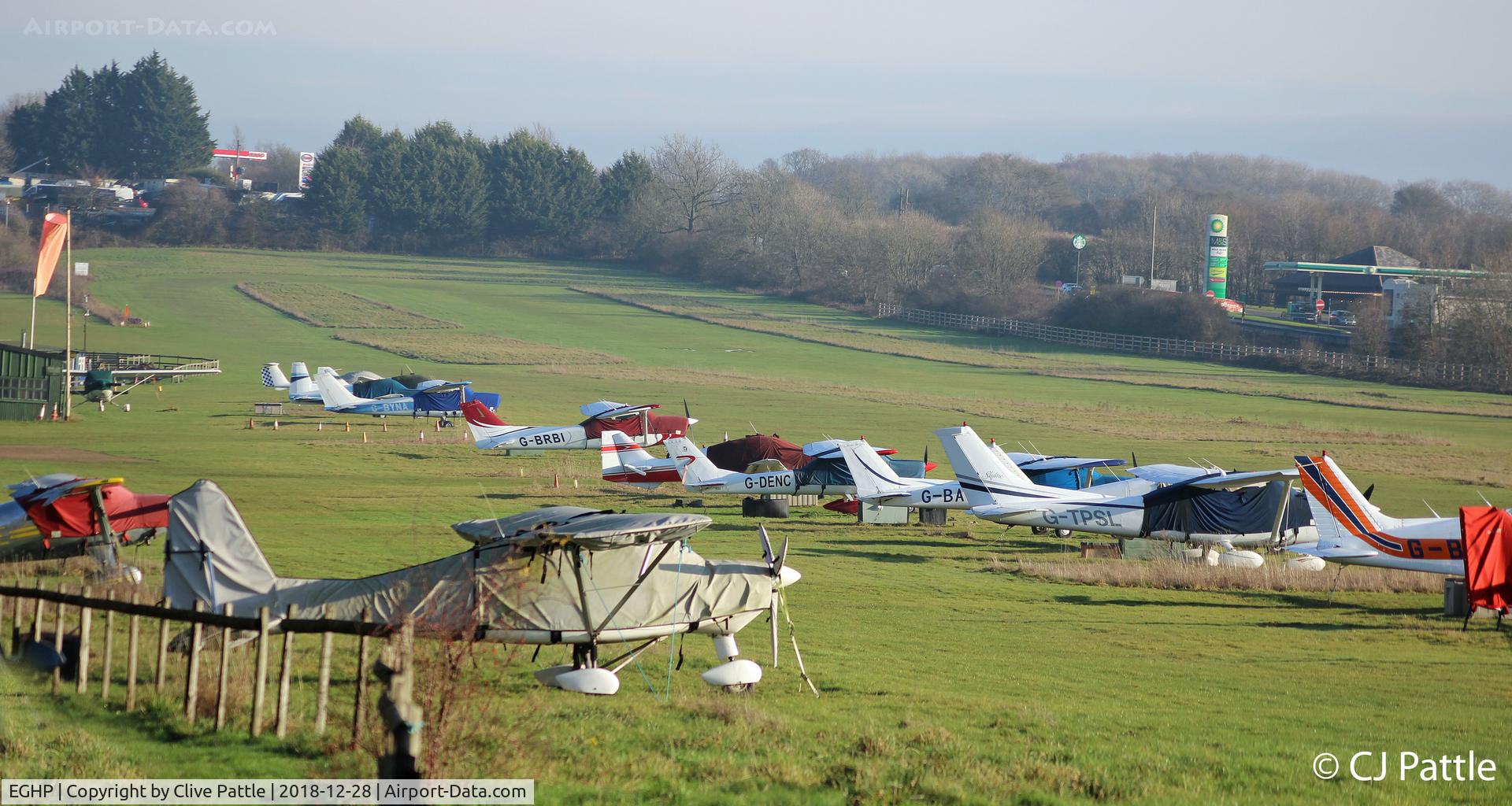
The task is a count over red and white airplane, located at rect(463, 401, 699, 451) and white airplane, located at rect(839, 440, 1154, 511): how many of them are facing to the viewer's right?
2

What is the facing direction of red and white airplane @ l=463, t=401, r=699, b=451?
to the viewer's right

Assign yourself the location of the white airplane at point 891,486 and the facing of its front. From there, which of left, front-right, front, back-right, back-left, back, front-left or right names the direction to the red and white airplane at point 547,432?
back-left

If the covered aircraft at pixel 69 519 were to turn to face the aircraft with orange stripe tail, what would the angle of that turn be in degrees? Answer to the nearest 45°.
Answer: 0° — it already faces it

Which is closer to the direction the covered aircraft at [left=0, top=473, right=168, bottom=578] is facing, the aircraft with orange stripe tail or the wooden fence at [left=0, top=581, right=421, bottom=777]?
the aircraft with orange stripe tail

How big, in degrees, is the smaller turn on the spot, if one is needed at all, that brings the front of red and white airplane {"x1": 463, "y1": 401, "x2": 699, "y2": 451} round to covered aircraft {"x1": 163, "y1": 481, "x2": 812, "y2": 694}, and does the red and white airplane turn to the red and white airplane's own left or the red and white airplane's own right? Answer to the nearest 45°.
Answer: approximately 90° to the red and white airplane's own right

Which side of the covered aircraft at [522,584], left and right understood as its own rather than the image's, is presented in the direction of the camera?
right

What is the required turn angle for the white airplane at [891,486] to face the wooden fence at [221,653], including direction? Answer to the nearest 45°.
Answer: approximately 90° to its right

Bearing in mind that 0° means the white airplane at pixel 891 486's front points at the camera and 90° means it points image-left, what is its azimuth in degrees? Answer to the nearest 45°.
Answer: approximately 270°

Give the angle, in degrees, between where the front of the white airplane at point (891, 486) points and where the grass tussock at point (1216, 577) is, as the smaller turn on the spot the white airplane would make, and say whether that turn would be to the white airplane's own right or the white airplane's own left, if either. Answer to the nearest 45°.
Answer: approximately 45° to the white airplane's own right

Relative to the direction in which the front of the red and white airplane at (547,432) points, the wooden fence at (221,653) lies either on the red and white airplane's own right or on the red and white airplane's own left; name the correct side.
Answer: on the red and white airplane's own right

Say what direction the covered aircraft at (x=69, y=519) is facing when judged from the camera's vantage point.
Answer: facing to the right of the viewer

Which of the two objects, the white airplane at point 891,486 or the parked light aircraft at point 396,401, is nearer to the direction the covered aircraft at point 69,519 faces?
the white airplane
